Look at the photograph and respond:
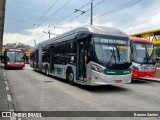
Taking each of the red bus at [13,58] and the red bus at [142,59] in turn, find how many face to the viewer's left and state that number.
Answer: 0

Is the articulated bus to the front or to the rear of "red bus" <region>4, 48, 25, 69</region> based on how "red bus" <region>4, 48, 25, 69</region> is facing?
to the front

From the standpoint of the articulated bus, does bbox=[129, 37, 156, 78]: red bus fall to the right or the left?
on its left

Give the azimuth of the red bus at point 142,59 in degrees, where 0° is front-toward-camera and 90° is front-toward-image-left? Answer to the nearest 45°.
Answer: approximately 315°

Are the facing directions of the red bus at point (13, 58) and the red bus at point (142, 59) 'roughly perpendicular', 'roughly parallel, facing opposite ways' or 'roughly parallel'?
roughly parallel

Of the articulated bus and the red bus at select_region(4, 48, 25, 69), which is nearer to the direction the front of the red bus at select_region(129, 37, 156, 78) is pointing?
the articulated bus

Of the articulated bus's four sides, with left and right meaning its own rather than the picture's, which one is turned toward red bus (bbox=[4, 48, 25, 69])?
back

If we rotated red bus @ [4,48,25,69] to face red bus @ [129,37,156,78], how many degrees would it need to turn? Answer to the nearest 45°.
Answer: approximately 45° to its left

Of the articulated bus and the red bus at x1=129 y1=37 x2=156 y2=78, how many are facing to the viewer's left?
0

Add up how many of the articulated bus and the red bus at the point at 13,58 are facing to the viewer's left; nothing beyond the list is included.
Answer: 0

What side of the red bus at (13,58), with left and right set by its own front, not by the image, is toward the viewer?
front

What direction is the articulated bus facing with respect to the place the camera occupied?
facing the viewer and to the right of the viewer
